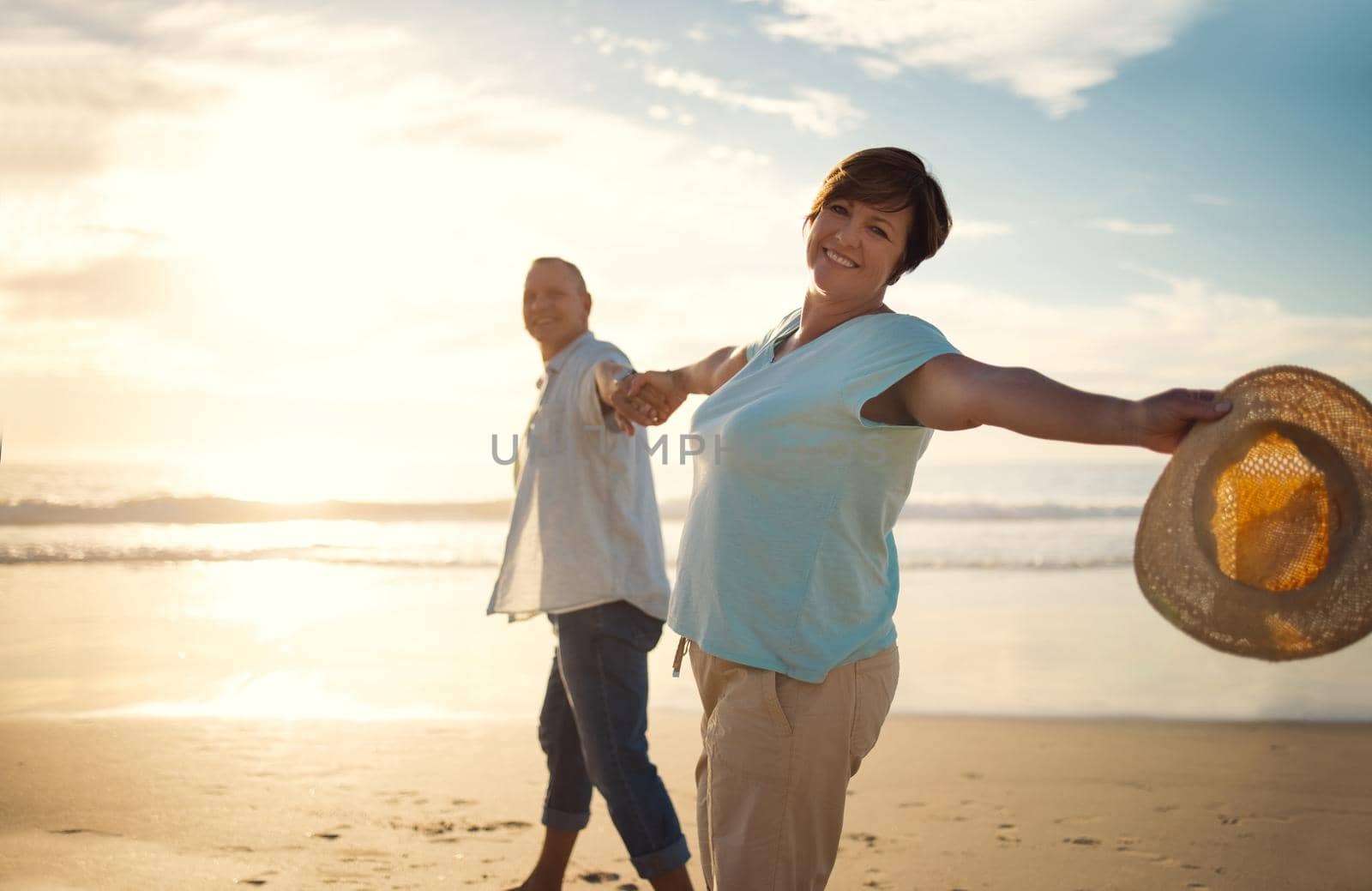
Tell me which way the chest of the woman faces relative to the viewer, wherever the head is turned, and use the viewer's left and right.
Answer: facing the viewer and to the left of the viewer

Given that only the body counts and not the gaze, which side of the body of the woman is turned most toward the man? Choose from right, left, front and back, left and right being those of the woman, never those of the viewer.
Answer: right
